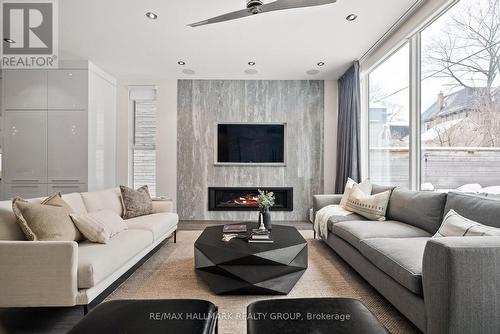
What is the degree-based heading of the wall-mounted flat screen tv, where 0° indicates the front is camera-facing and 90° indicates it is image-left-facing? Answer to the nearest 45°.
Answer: approximately 0°

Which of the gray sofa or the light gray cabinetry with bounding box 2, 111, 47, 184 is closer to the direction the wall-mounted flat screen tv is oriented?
the gray sofa

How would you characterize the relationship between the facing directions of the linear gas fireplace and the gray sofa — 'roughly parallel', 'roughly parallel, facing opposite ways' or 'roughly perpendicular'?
roughly perpendicular

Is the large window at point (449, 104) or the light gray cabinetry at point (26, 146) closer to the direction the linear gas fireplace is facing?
the large window

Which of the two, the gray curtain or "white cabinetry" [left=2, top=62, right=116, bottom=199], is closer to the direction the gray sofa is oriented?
the white cabinetry

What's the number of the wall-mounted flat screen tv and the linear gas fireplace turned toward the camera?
2

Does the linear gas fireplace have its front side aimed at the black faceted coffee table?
yes

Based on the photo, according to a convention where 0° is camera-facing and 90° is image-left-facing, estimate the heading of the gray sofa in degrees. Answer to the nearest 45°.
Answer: approximately 45°

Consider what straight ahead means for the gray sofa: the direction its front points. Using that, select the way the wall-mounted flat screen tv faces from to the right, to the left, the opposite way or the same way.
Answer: to the left
